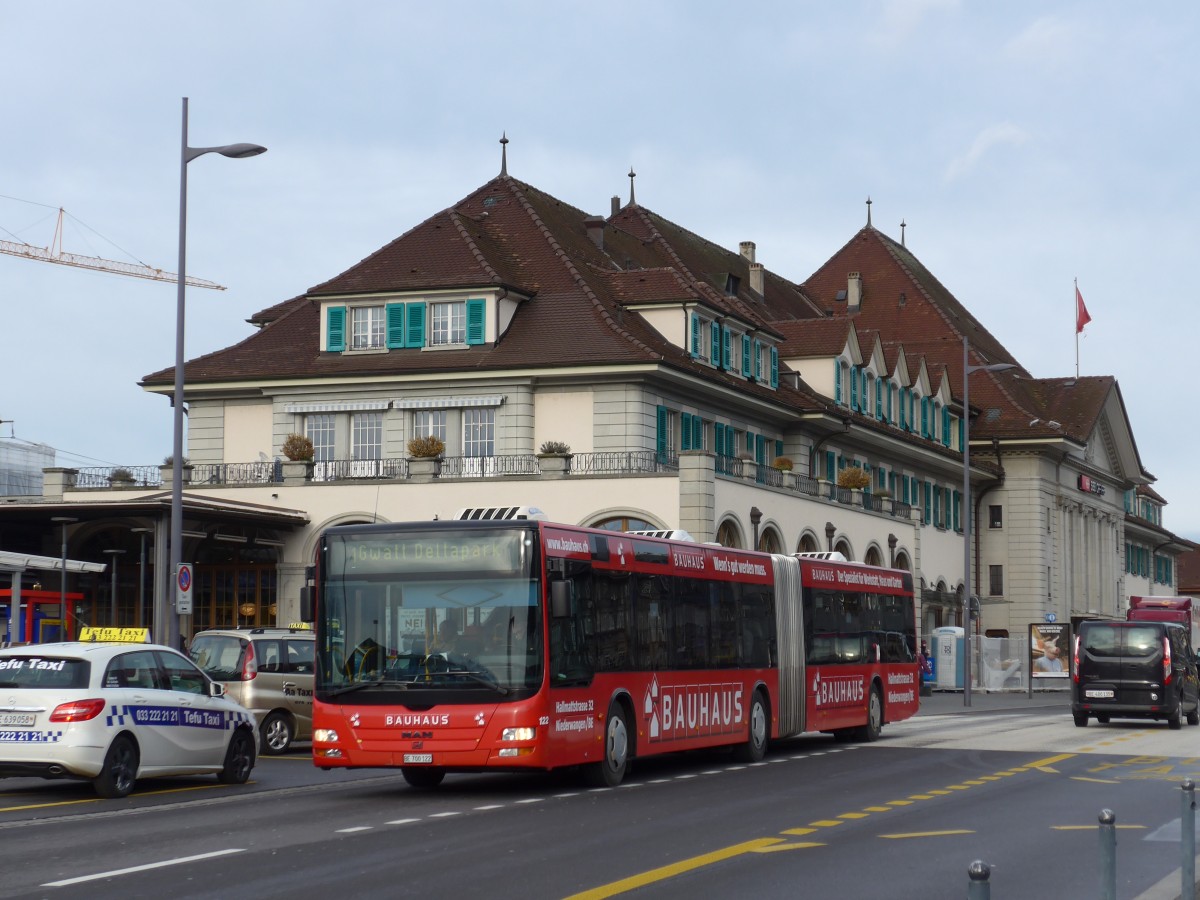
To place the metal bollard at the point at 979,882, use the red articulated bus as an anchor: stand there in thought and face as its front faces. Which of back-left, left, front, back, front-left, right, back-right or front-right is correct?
front-left

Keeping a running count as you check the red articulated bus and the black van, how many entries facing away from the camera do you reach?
1

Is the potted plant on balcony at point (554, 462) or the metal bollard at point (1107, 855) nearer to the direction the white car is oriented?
the potted plant on balcony

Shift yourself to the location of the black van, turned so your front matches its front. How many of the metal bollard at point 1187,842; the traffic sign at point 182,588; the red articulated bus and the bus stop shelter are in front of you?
0

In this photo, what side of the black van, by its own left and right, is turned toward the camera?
back

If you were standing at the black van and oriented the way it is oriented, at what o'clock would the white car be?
The white car is roughly at 7 o'clock from the black van.

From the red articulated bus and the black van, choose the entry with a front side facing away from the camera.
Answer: the black van

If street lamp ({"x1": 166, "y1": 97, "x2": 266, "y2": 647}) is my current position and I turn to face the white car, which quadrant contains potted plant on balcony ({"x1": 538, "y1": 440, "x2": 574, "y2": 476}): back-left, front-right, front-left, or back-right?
back-left

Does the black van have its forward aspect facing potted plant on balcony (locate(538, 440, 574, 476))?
no

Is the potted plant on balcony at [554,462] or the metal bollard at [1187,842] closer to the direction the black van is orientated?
the potted plant on balcony

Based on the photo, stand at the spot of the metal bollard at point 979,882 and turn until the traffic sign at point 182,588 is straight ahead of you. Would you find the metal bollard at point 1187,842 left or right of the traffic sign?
right

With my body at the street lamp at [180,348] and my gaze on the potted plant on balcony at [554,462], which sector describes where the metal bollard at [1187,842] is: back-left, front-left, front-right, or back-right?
back-right

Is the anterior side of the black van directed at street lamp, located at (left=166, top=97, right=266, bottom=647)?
no

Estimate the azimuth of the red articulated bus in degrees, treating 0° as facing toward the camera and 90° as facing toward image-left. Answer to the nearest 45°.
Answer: approximately 45°
